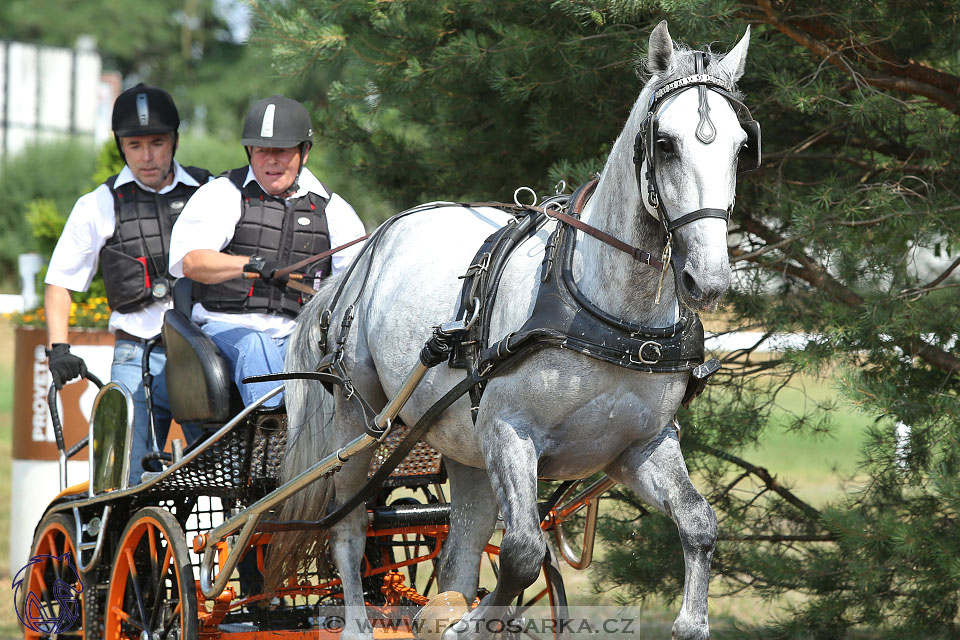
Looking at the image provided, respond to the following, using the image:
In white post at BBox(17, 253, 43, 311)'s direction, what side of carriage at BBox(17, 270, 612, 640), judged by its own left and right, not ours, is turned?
back

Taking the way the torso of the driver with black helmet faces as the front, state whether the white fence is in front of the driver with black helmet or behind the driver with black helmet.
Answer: behind

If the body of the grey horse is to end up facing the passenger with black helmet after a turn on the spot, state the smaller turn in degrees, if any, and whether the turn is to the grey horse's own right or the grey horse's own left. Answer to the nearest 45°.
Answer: approximately 180°

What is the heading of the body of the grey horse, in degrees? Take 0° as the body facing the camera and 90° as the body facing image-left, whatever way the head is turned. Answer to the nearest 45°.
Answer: approximately 315°

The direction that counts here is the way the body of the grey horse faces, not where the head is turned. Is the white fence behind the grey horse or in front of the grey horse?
behind

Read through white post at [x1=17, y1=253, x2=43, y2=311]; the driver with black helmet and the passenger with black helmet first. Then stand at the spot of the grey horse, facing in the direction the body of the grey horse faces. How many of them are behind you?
3

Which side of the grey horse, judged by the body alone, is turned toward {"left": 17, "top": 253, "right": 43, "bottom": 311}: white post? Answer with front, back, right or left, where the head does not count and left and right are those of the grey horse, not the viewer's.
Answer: back

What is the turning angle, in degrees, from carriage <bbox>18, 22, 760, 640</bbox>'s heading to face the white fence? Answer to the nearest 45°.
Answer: approximately 135° to its left

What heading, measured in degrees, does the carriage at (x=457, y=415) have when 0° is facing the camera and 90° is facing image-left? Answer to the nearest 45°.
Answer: approximately 315°
